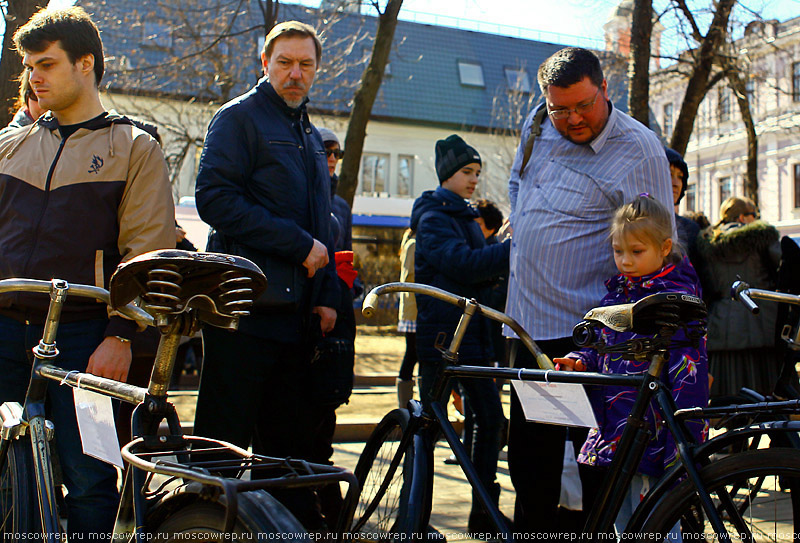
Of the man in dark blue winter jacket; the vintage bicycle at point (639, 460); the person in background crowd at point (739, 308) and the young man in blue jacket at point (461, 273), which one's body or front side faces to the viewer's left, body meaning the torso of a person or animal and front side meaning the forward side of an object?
the vintage bicycle

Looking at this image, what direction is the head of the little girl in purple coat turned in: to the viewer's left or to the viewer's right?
to the viewer's left

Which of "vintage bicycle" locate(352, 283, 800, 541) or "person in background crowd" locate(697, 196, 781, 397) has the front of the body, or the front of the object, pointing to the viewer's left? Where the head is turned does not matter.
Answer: the vintage bicycle

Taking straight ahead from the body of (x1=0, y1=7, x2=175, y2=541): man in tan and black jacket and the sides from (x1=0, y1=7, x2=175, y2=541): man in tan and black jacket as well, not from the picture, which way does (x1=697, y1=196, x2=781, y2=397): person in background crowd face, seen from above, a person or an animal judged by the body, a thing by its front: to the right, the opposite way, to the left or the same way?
the opposite way

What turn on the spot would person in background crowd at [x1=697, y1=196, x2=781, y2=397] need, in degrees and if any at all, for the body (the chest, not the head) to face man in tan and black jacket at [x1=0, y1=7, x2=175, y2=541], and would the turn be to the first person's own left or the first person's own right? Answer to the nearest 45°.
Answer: approximately 135° to the first person's own left

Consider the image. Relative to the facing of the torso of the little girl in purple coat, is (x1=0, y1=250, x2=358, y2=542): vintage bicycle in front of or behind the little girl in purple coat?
in front

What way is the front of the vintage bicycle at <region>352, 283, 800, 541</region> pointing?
to the viewer's left

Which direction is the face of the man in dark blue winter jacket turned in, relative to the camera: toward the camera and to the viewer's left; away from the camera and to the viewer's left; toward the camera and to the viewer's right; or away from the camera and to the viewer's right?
toward the camera and to the viewer's right

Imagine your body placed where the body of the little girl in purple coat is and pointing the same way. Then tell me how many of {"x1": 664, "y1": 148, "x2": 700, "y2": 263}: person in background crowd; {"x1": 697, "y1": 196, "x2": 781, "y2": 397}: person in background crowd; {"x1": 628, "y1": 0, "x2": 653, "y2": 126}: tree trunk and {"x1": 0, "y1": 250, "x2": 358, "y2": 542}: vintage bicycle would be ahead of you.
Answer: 1

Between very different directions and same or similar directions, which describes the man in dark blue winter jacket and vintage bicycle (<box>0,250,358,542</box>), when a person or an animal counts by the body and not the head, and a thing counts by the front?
very different directions

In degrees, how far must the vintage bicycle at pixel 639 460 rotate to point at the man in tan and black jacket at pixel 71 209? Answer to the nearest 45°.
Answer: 0° — it already faces them

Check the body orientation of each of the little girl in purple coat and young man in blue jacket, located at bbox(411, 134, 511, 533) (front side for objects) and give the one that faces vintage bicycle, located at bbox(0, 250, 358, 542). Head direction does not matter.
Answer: the little girl in purple coat

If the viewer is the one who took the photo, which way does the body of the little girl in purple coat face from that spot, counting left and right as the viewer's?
facing the viewer and to the left of the viewer
